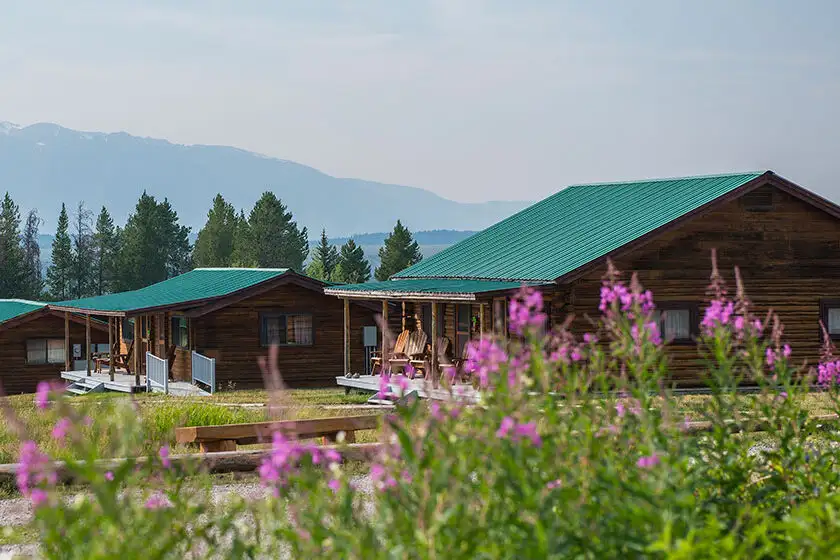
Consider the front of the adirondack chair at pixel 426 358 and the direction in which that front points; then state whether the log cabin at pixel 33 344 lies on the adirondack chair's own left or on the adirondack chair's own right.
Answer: on the adirondack chair's own right

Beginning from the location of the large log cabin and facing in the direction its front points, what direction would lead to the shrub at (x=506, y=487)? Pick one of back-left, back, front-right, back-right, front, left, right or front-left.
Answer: front-left

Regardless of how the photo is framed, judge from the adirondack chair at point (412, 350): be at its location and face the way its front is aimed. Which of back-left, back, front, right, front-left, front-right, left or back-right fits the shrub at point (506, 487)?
front-left

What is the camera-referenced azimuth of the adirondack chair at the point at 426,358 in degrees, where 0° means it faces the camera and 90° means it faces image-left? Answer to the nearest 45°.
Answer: approximately 45°

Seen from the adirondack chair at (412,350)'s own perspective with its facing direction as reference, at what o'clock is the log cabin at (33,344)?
The log cabin is roughly at 3 o'clock from the adirondack chair.

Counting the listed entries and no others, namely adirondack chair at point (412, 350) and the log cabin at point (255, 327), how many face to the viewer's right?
0

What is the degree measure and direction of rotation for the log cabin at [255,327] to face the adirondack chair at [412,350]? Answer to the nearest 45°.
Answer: approximately 90° to its left

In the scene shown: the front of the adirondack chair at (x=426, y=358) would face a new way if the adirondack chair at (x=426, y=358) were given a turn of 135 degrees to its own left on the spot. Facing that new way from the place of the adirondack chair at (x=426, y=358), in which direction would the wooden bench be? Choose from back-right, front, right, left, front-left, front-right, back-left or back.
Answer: right

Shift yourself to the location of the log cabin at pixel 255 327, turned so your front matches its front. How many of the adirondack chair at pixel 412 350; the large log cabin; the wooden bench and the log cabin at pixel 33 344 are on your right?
1
